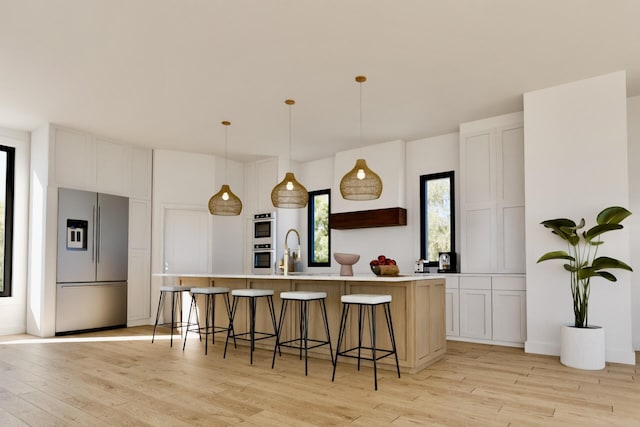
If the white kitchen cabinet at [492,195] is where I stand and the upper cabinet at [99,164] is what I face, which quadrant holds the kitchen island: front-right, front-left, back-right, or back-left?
front-left

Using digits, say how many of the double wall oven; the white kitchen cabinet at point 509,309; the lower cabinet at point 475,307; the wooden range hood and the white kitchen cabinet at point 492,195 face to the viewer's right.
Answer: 0

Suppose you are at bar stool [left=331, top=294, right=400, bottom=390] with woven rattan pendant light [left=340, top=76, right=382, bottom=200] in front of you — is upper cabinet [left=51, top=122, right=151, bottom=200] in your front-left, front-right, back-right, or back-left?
front-left

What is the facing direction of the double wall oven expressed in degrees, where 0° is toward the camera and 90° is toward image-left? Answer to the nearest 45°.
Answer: approximately 45°

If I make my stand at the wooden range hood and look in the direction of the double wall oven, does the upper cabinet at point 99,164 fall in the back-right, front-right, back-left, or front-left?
front-left

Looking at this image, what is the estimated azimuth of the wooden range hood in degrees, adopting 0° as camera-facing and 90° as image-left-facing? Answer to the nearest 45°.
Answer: approximately 45°

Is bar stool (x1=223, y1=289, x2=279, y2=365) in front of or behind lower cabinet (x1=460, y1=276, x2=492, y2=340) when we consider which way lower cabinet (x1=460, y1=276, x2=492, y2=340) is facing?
in front

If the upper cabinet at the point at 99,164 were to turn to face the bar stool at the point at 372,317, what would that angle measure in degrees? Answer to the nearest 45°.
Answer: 0° — it already faces it

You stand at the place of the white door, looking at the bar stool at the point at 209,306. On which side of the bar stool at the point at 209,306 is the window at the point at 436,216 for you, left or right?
left

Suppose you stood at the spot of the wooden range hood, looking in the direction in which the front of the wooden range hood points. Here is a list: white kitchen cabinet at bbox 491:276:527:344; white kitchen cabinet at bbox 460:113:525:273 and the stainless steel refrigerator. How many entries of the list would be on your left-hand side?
2

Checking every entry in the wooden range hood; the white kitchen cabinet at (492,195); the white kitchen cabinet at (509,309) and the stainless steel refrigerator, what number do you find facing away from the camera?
0

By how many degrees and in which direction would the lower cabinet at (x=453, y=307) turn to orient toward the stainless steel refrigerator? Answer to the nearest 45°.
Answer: approximately 45° to its right

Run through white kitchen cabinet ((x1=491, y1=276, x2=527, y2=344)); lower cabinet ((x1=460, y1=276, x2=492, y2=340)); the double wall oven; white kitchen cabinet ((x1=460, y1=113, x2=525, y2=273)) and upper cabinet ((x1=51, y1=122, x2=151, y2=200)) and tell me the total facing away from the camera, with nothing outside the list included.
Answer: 0

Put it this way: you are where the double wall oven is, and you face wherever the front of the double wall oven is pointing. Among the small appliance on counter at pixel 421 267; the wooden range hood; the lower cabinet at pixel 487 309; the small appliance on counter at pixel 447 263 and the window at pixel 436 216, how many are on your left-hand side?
5

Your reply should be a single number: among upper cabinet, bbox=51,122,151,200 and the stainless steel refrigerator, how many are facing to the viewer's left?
0
